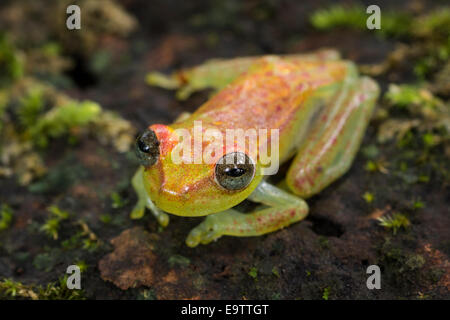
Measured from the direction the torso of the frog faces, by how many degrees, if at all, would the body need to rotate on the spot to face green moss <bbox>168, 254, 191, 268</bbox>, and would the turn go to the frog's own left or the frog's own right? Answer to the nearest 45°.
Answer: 0° — it already faces it

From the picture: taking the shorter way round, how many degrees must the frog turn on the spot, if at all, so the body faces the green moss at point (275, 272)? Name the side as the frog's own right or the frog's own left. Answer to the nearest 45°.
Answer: approximately 45° to the frog's own left

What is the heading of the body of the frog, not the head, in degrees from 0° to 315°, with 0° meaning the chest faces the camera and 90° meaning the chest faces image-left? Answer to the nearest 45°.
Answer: approximately 45°

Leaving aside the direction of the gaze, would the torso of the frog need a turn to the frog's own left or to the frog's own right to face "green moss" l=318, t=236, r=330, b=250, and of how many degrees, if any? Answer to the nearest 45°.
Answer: approximately 90° to the frog's own left

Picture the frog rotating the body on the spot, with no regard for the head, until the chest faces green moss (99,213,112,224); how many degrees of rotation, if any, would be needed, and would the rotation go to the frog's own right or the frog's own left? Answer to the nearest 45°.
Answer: approximately 45° to the frog's own right

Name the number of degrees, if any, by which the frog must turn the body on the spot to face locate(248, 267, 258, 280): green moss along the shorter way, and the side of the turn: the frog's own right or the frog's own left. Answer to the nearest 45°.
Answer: approximately 45° to the frog's own left

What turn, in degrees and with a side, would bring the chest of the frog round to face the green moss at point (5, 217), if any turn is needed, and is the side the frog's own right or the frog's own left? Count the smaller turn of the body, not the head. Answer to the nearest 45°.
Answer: approximately 45° to the frog's own right

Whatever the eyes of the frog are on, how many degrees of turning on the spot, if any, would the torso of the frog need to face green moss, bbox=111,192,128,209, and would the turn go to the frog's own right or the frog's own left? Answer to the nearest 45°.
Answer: approximately 45° to the frog's own right
